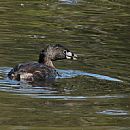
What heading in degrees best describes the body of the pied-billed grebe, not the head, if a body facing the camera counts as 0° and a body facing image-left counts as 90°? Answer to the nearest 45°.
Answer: approximately 270°
